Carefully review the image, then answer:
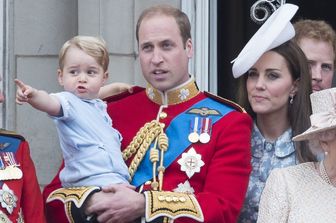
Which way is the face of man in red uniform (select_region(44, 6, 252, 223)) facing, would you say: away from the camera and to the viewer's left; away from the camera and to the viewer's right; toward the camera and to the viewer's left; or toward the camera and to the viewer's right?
toward the camera and to the viewer's left

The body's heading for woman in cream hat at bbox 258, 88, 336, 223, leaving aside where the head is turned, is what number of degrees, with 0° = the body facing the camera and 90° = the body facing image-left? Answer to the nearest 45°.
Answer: approximately 315°

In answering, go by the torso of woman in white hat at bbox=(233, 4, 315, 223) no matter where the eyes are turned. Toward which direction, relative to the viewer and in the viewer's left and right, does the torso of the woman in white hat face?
facing the viewer and to the left of the viewer

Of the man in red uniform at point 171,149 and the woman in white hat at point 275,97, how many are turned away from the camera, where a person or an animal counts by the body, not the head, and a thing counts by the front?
0

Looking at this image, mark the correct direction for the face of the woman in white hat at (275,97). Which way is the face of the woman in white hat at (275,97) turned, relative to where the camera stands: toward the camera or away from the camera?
toward the camera

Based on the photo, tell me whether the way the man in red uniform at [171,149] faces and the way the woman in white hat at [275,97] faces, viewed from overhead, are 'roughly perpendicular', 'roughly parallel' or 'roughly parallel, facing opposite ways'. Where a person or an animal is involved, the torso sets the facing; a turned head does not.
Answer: roughly parallel

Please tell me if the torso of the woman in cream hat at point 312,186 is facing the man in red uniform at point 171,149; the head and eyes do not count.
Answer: no

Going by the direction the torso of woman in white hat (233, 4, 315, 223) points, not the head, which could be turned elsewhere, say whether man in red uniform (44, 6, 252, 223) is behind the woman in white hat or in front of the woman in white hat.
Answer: in front
